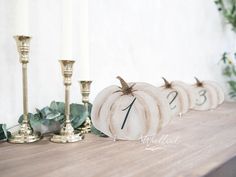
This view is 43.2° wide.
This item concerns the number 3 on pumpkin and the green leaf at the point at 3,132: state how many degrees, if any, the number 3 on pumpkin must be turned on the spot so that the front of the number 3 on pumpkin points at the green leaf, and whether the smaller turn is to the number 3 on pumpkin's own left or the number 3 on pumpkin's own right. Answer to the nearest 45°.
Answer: approximately 45° to the number 3 on pumpkin's own right

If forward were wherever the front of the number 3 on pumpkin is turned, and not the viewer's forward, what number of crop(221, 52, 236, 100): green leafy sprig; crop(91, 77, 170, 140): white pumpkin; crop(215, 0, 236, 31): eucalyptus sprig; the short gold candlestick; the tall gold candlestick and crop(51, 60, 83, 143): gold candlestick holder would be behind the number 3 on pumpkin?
2

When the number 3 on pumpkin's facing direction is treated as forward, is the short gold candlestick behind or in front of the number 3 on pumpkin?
in front

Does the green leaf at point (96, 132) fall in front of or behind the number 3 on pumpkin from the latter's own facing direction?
in front

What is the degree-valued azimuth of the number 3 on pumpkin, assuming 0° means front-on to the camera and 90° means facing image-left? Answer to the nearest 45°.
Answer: approximately 0°

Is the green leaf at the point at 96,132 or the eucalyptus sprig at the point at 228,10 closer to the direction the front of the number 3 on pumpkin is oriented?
the green leaf

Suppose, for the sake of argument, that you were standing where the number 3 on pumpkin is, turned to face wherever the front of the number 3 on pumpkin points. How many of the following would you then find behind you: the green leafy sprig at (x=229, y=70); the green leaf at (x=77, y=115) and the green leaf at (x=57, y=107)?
1

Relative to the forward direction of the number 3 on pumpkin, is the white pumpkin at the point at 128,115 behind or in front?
in front

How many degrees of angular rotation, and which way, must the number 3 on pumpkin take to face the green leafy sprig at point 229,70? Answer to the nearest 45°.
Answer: approximately 180°

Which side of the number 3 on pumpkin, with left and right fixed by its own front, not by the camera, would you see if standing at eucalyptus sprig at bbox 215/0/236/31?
back

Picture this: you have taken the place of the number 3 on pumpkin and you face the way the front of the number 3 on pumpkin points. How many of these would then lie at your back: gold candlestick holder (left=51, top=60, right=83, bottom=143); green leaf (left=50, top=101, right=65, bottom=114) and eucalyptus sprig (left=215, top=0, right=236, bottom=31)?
1

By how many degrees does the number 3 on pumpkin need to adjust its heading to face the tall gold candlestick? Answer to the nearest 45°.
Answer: approximately 45° to its right

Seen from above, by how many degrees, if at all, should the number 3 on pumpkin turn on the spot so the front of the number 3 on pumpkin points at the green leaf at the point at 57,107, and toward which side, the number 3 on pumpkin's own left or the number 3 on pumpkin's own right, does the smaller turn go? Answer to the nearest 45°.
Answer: approximately 45° to the number 3 on pumpkin's own right
